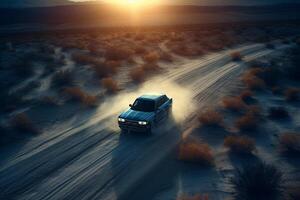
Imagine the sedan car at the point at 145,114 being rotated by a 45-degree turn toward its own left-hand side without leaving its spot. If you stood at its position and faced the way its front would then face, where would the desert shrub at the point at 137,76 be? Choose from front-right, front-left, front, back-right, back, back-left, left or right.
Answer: back

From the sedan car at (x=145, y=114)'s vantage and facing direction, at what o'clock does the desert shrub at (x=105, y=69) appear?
The desert shrub is roughly at 4 o'clock from the sedan car.

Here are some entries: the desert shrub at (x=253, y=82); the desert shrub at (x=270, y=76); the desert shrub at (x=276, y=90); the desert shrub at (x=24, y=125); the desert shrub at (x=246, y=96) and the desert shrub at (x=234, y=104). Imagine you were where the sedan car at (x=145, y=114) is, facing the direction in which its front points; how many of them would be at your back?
5

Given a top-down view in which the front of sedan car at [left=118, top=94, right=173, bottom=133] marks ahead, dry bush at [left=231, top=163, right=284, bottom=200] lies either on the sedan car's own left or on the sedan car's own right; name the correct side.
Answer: on the sedan car's own left

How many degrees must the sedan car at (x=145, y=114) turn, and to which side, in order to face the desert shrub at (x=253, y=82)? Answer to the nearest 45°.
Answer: approximately 180°

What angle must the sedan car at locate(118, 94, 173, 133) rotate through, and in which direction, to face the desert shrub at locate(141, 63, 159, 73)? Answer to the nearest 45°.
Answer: approximately 135° to its right

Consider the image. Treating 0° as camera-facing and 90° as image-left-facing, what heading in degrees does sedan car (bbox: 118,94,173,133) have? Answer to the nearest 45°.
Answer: approximately 45°

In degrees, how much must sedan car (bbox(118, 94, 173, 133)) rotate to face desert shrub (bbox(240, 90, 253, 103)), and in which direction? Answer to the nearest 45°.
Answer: approximately 180°

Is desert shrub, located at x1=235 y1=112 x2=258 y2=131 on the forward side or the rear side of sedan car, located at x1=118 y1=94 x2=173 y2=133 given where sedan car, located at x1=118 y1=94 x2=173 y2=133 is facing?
on the rear side

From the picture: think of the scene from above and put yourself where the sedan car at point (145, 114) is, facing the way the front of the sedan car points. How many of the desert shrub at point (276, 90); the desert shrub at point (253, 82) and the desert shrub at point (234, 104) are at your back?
3

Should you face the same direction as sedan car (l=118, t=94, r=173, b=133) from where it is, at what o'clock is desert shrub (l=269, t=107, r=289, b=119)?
The desert shrub is roughly at 7 o'clock from the sedan car.

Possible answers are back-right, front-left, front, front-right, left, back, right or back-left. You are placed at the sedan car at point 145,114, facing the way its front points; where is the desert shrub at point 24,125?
front-right

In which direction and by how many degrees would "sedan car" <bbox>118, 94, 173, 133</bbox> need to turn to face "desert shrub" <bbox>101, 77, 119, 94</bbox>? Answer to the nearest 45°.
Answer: approximately 135° to its right

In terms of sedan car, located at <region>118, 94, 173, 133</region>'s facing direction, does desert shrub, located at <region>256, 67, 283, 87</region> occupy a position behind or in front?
behind
